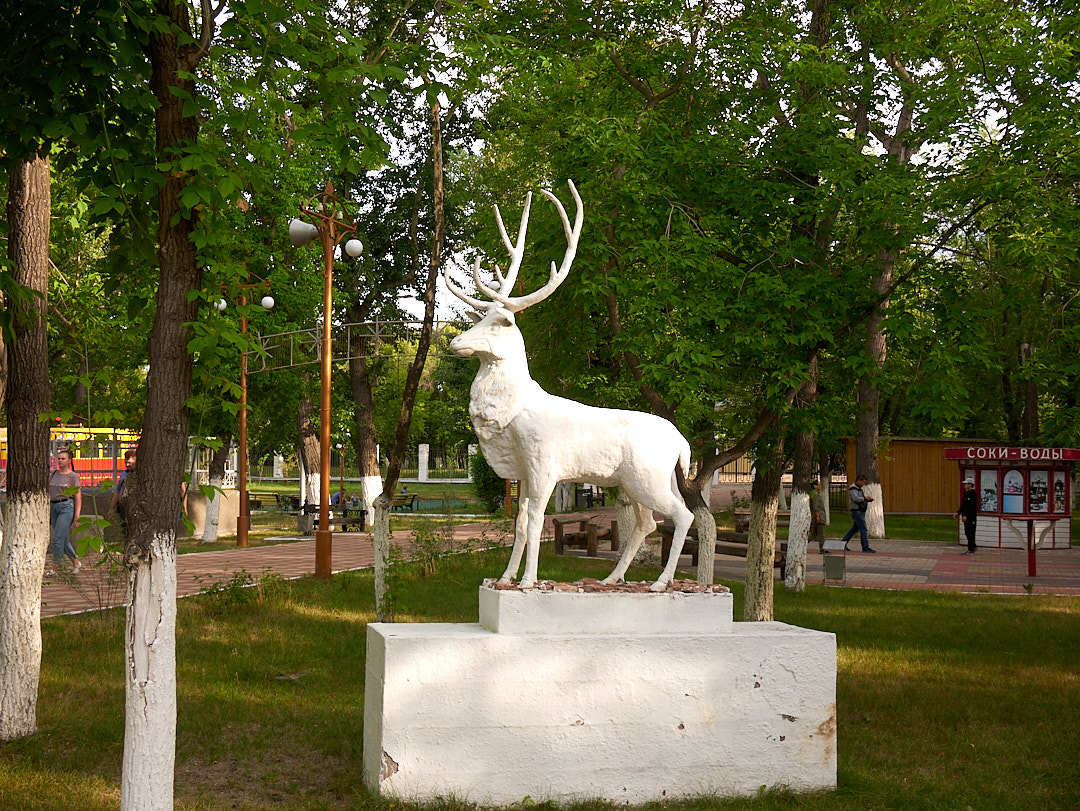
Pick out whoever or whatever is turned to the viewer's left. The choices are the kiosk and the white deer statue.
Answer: the white deer statue

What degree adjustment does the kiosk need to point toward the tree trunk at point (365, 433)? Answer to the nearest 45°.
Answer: approximately 90° to its right

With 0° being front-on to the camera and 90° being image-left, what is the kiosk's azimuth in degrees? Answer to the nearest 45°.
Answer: approximately 0°

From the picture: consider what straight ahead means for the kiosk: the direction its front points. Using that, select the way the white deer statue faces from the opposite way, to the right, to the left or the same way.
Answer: to the right

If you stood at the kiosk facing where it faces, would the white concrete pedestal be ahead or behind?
ahead

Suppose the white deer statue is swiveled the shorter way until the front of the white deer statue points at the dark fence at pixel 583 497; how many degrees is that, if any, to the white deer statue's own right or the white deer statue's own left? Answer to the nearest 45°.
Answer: approximately 90° to the white deer statue's own right

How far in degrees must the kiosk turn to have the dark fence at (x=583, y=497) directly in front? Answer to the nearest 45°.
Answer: approximately 135° to its right

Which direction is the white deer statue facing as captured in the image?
to the viewer's left

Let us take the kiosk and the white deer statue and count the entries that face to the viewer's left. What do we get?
1

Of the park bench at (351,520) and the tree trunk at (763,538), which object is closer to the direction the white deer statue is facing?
the park bench

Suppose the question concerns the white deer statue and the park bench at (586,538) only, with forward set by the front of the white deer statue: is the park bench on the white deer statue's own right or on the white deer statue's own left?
on the white deer statue's own right

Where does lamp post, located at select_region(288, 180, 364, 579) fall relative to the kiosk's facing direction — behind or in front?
in front
